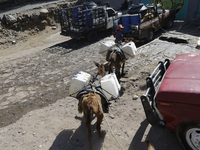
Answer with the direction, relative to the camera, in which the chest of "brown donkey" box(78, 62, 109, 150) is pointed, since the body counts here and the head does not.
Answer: away from the camera

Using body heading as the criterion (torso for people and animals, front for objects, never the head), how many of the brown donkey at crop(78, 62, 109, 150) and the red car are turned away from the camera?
1

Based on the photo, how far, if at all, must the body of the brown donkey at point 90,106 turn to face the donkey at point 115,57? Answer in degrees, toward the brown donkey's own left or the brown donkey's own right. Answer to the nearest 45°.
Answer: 0° — it already faces it

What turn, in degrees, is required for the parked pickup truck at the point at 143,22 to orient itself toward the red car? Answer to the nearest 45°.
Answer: approximately 135° to its right

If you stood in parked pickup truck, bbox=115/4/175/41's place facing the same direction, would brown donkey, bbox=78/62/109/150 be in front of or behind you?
behind
